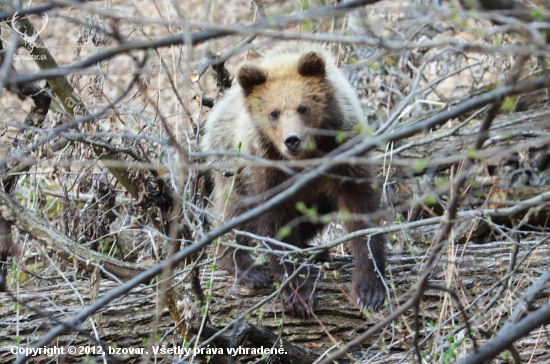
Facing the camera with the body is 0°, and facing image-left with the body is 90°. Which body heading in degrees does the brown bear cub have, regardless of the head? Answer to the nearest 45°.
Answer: approximately 0°
